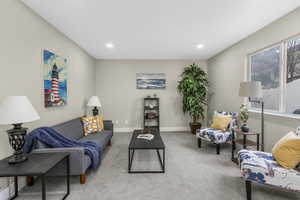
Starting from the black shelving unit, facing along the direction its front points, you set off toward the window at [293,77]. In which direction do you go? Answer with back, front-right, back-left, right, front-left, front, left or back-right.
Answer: front-left

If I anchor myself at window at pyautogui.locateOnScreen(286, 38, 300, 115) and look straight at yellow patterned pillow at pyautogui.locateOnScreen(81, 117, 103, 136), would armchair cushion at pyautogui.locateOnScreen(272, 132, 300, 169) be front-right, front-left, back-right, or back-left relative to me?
front-left

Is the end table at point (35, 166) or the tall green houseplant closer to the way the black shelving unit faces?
the end table

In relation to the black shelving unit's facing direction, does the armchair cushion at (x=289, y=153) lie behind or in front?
in front

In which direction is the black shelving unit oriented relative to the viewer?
toward the camera

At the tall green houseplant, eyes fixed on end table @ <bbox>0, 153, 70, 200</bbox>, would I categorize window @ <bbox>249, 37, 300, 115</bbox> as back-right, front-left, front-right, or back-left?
front-left

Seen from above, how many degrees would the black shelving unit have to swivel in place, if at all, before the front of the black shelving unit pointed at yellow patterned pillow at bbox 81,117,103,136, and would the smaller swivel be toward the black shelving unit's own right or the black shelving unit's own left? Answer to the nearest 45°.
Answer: approximately 45° to the black shelving unit's own right

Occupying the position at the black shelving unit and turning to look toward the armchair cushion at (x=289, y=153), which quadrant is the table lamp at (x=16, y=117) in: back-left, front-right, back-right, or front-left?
front-right

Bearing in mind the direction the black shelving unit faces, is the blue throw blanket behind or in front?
in front

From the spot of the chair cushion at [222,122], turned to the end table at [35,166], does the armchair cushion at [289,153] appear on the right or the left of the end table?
left

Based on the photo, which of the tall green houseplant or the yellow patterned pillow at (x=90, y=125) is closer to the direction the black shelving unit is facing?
the yellow patterned pillow

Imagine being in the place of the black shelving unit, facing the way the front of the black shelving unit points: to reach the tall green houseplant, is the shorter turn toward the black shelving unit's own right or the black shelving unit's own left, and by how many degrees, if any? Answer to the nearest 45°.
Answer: approximately 90° to the black shelving unit's own left

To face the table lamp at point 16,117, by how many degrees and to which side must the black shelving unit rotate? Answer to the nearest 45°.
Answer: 0° — it already faces it

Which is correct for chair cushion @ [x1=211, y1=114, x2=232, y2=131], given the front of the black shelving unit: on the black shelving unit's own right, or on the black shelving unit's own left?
on the black shelving unit's own left

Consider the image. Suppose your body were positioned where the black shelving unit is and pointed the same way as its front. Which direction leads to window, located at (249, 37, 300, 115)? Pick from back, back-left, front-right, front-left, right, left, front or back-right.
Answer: front-left
